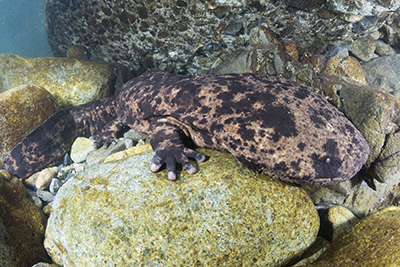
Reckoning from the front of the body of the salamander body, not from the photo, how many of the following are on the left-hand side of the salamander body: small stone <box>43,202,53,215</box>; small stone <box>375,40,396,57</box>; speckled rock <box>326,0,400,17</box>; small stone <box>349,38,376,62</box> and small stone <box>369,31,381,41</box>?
4

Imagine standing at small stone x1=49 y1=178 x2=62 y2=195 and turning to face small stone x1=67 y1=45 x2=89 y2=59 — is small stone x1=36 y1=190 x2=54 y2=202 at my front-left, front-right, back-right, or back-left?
back-left

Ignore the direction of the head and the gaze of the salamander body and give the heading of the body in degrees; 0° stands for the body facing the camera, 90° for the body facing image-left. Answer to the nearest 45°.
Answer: approximately 315°

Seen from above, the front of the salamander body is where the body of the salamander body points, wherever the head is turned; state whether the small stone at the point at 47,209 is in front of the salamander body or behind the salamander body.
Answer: behind

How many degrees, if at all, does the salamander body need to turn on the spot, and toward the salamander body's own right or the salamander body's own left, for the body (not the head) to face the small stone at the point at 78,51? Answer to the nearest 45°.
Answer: approximately 180°

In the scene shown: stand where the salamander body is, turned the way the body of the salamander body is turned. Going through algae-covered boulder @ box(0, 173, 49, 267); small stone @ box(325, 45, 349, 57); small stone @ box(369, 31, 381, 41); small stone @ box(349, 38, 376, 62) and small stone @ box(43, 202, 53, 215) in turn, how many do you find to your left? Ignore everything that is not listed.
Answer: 3

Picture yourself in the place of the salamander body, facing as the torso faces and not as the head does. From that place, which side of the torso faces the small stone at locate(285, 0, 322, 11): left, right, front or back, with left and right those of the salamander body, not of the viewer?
left

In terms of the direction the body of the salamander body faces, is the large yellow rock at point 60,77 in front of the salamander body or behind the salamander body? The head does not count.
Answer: behind

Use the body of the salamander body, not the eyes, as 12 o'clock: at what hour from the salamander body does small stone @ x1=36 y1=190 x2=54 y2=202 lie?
The small stone is roughly at 5 o'clock from the salamander body.

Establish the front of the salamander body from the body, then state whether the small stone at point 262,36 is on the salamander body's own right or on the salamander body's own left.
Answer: on the salamander body's own left

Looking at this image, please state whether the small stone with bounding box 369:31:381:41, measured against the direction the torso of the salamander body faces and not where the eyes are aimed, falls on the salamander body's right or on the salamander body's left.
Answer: on the salamander body's left

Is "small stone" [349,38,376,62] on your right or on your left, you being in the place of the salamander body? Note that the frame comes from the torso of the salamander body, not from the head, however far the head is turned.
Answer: on your left
